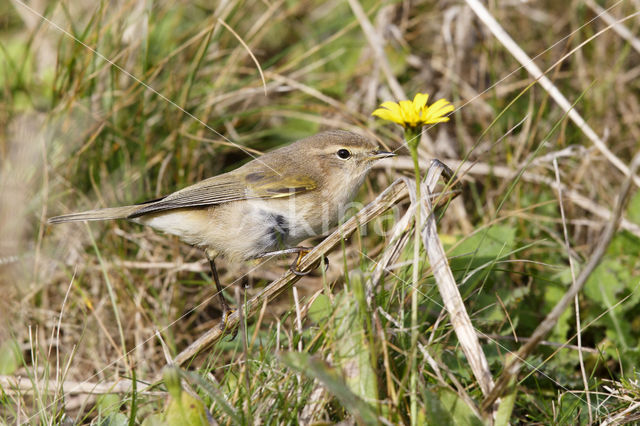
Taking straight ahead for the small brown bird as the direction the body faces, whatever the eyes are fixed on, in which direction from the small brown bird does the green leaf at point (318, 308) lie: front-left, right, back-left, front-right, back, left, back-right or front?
right

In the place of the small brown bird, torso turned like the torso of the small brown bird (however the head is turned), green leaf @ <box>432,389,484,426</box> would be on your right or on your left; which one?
on your right

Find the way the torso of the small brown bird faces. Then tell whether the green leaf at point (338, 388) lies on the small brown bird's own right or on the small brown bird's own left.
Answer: on the small brown bird's own right

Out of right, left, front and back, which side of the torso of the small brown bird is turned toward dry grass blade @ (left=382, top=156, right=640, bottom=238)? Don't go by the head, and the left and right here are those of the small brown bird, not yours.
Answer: front

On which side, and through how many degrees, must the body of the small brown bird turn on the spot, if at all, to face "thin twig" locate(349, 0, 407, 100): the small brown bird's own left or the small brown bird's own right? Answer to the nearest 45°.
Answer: approximately 45° to the small brown bird's own left

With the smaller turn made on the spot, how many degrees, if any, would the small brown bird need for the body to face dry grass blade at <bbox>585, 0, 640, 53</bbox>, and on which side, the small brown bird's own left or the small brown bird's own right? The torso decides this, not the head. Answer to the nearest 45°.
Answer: approximately 45° to the small brown bird's own left

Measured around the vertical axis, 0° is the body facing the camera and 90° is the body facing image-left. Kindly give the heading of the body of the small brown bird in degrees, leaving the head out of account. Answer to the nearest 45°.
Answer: approximately 270°

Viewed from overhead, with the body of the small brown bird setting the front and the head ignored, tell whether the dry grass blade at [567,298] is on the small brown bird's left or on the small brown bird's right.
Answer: on the small brown bird's right
